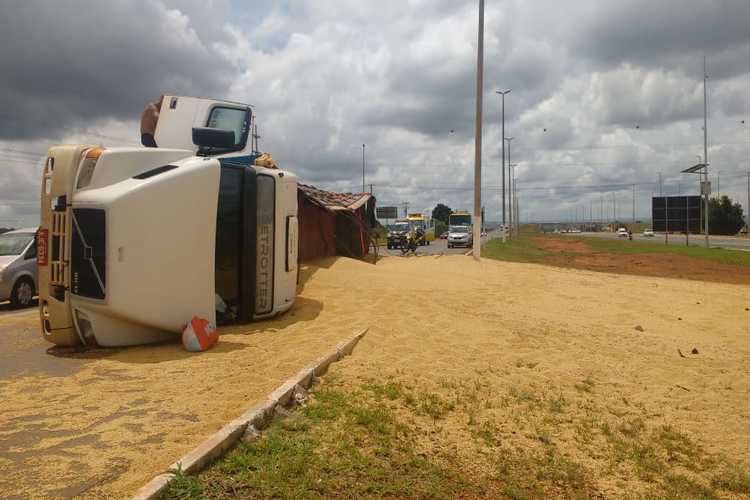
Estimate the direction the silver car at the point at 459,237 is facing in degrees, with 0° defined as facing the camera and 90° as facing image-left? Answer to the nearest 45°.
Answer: approximately 0°

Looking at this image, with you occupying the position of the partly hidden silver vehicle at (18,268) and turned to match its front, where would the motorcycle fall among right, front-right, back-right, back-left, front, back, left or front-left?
back

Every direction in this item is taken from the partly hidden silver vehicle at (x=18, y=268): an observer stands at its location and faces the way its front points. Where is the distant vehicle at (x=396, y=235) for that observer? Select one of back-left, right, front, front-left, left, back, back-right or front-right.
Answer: back
